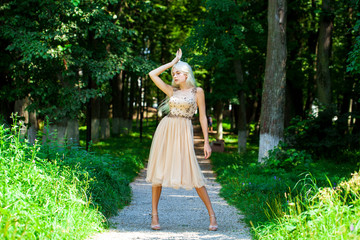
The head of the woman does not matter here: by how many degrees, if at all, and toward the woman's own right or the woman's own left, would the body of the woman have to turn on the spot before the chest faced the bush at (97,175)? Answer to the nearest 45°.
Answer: approximately 135° to the woman's own right

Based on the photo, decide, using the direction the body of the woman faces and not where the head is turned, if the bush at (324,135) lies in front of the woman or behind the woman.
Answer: behind

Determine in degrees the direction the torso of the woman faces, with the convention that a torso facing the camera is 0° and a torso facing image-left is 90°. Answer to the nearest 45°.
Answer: approximately 0°
